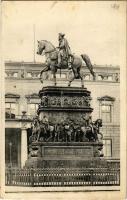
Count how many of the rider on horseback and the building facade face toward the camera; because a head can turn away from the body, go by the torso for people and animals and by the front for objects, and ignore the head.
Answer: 1

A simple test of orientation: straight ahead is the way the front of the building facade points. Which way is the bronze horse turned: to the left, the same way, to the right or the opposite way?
to the right

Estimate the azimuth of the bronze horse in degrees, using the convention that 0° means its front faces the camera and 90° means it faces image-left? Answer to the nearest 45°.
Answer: approximately 90°

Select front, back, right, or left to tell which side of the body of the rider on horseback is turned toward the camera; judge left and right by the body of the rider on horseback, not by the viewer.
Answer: left

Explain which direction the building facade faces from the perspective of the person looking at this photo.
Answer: facing the viewer

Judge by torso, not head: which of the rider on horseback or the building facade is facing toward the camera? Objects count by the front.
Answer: the building facade
